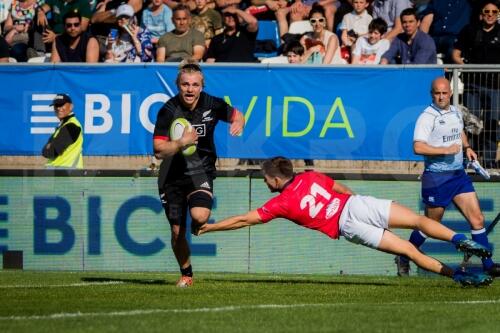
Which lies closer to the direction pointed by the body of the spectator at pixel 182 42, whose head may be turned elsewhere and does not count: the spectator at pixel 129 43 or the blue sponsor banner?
the blue sponsor banner

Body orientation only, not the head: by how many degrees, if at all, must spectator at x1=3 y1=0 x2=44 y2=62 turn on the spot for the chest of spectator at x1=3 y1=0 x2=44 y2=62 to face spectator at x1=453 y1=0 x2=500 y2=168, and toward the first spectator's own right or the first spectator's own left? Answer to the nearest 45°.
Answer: approximately 45° to the first spectator's own left

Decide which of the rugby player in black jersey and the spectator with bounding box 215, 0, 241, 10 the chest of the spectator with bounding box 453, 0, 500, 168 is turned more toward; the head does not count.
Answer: the rugby player in black jersey

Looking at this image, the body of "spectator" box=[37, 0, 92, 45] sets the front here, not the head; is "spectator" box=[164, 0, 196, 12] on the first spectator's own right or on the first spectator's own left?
on the first spectator's own left

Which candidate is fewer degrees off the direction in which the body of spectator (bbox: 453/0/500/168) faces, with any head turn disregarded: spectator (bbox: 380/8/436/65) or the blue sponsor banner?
the blue sponsor banner

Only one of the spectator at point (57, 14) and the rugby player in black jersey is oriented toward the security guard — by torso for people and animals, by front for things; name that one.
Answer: the spectator

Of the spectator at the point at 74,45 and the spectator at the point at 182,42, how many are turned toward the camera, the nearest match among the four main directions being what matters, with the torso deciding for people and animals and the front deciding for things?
2
